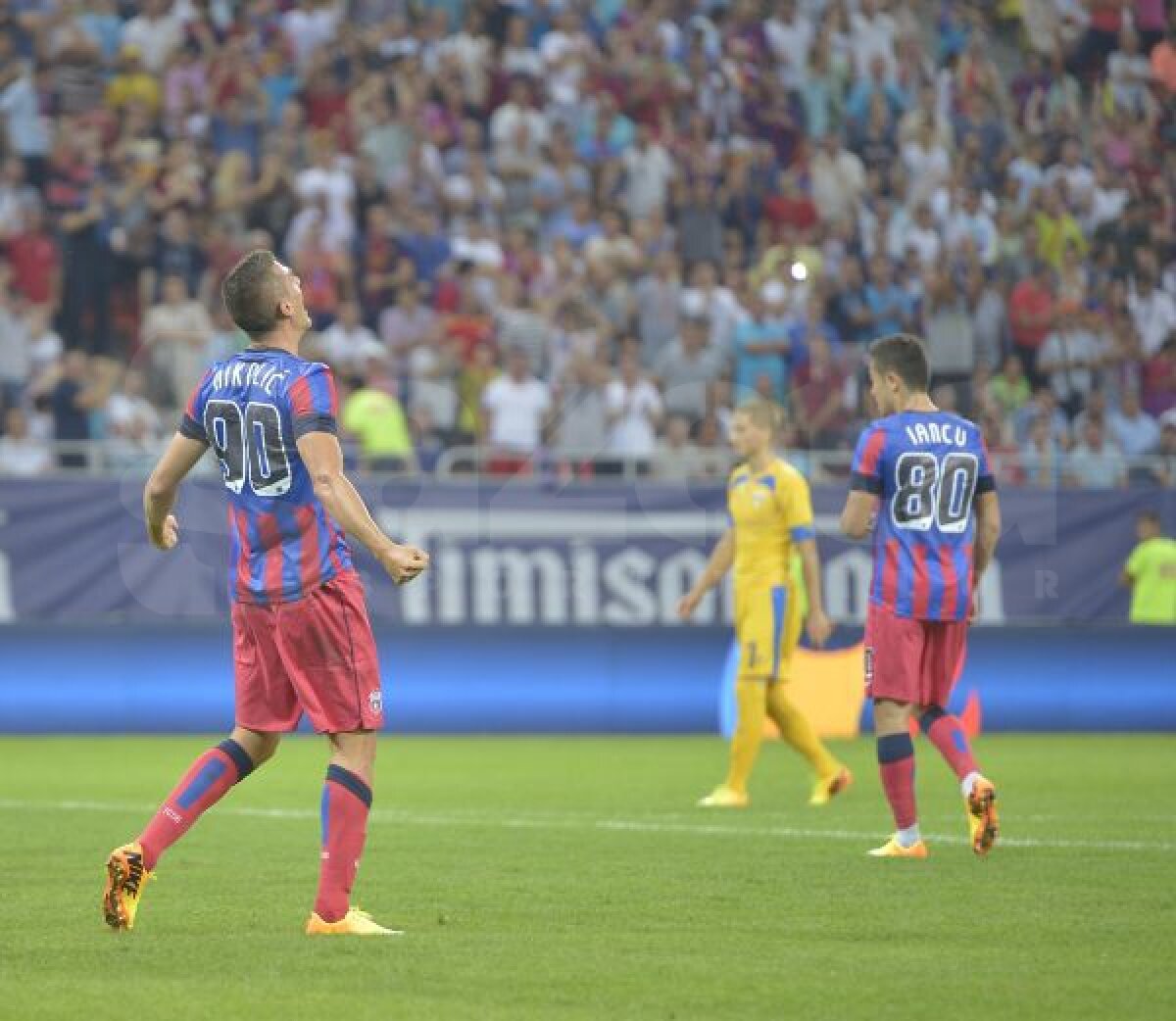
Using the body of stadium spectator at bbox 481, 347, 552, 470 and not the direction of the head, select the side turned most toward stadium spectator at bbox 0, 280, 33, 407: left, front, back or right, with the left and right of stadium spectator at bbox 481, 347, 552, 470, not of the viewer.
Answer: right

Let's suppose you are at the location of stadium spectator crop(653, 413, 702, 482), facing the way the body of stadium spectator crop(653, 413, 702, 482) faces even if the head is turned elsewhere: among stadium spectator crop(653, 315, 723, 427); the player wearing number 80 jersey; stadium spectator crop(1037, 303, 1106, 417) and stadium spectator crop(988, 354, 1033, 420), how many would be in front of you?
1

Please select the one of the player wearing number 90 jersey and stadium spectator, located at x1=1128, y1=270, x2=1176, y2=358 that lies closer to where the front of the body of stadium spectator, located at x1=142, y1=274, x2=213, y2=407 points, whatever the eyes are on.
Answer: the player wearing number 90 jersey

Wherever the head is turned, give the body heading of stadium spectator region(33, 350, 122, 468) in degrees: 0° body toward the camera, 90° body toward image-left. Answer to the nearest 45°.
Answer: approximately 0°

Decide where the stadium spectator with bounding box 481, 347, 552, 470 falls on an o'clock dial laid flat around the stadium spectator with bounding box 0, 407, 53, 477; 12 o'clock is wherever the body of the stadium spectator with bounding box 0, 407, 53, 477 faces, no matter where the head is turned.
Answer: the stadium spectator with bounding box 481, 347, 552, 470 is roughly at 9 o'clock from the stadium spectator with bounding box 0, 407, 53, 477.

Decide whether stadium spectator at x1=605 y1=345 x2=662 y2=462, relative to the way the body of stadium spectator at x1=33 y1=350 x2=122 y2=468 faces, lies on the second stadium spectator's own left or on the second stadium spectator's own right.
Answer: on the second stadium spectator's own left

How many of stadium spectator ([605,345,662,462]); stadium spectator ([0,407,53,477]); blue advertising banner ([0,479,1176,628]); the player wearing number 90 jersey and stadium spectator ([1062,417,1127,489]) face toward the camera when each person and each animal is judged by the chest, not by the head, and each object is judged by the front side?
4
